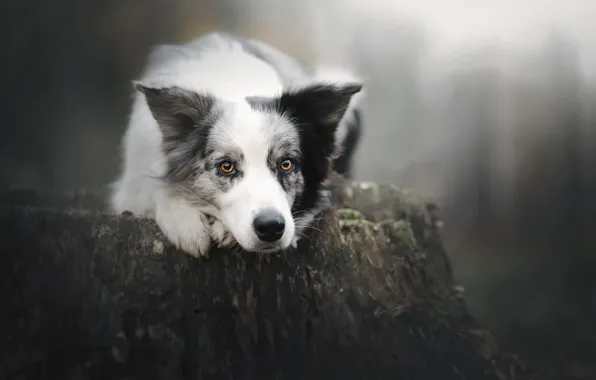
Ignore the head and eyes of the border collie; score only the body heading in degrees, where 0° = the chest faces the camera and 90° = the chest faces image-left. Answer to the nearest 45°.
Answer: approximately 0°
